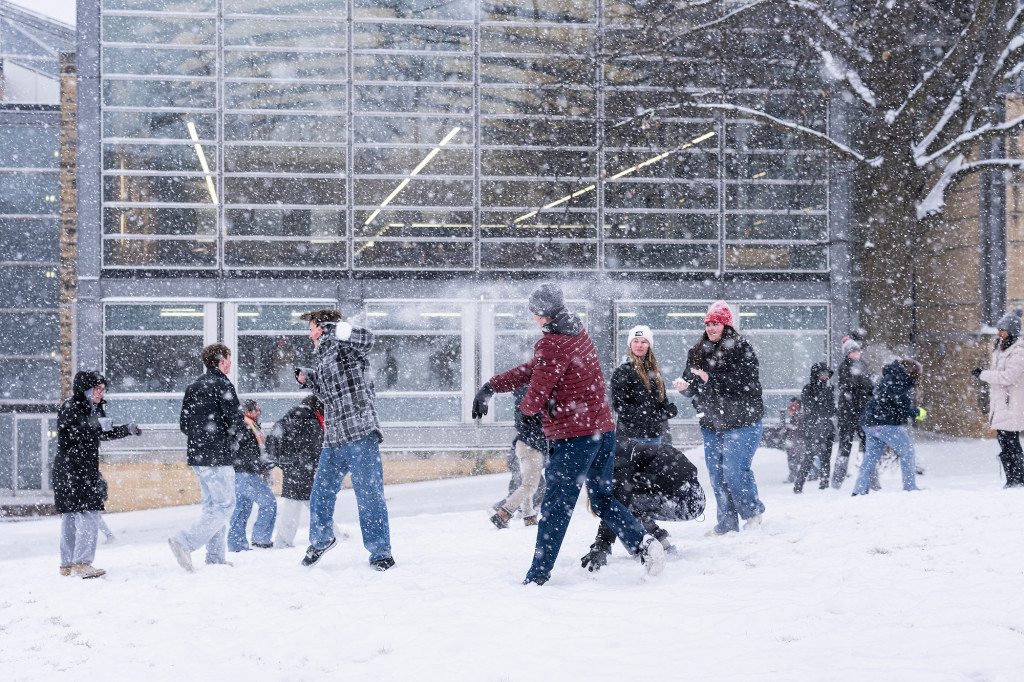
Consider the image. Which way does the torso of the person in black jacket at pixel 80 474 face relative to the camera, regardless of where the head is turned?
to the viewer's right

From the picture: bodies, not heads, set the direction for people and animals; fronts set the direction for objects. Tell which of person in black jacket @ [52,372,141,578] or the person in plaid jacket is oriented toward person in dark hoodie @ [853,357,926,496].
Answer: the person in black jacket

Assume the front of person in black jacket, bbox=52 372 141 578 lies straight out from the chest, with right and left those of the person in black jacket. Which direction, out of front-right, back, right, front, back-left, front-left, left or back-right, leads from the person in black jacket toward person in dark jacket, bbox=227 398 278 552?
front-left

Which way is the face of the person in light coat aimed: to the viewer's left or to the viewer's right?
to the viewer's left

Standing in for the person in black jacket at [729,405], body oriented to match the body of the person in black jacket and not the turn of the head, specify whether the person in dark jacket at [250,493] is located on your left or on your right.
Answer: on your right

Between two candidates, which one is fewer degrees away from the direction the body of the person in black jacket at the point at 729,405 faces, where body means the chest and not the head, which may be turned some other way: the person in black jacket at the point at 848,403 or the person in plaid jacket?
the person in plaid jacket

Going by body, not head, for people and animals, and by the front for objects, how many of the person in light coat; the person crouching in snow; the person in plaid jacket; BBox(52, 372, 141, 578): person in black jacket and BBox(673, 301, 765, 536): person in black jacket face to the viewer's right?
2

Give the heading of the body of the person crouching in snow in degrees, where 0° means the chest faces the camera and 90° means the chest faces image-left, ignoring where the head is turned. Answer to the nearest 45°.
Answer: approximately 270°

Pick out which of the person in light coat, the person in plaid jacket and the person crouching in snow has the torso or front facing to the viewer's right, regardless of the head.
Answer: the person crouching in snow

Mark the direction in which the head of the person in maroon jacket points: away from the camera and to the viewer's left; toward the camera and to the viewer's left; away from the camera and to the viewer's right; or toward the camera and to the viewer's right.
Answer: away from the camera and to the viewer's left

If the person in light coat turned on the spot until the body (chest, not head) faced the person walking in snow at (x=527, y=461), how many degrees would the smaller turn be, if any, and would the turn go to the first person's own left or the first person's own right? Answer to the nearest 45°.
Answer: approximately 45° to the first person's own left
